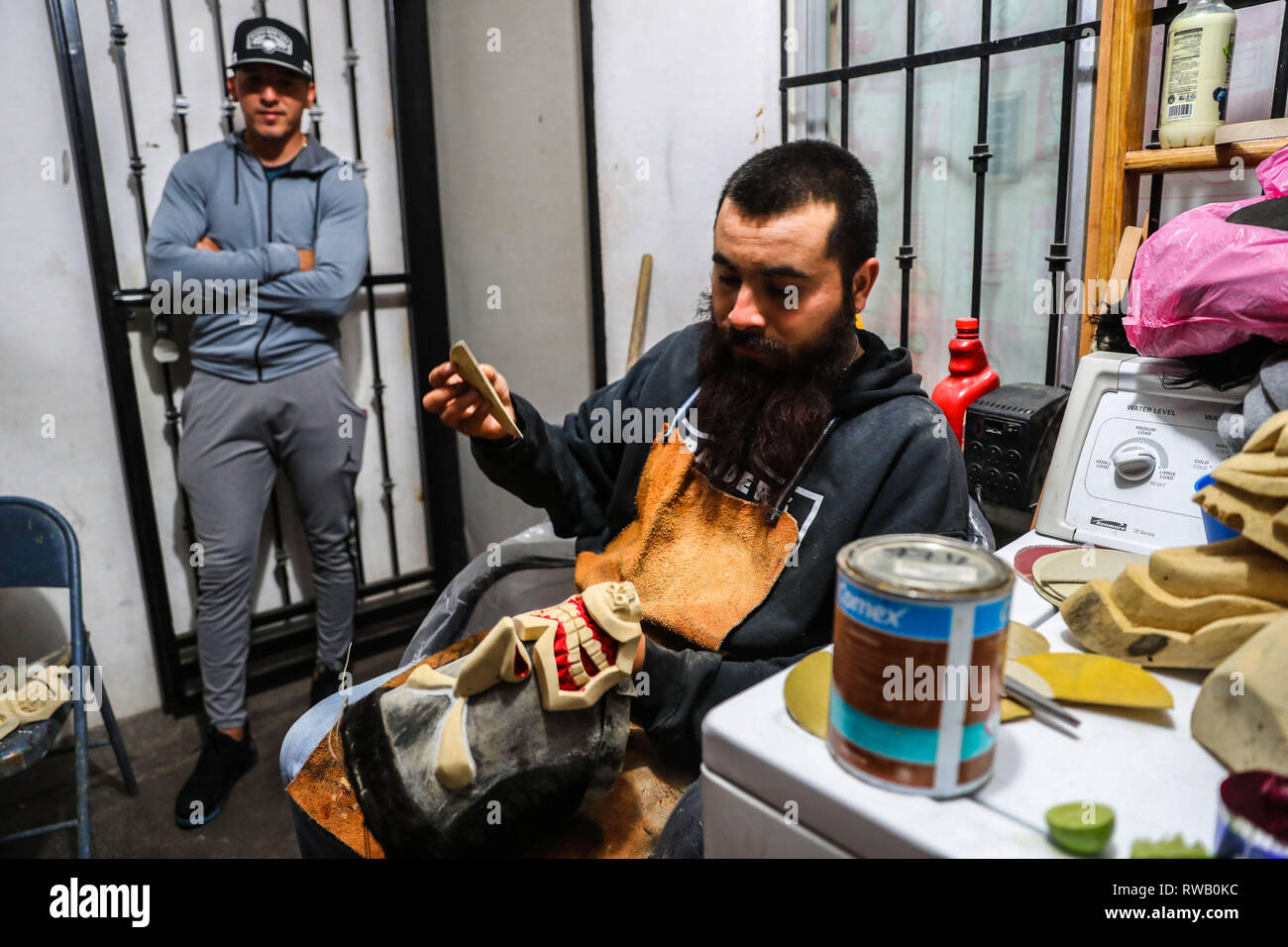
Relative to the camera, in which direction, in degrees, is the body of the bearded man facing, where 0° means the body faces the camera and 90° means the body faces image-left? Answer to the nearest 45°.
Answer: approximately 45°

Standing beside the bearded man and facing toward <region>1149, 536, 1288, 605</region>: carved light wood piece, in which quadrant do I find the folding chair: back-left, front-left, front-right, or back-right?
back-left

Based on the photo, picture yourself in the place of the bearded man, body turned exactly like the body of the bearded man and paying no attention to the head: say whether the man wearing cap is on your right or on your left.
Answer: on your right

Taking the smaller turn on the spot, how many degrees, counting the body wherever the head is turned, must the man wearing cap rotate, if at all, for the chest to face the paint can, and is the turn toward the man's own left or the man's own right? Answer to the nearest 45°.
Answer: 0° — they already face it

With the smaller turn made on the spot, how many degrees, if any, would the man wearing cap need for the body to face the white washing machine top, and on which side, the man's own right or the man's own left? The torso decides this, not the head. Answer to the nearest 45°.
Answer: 0° — they already face it

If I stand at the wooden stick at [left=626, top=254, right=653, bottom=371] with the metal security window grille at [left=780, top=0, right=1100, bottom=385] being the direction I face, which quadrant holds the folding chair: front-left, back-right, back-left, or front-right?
back-right

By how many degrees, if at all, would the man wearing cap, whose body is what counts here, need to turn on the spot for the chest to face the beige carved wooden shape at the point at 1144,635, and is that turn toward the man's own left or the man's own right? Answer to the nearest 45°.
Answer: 0° — they already face it

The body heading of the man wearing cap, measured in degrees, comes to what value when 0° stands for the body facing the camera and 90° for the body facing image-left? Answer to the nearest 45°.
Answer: approximately 0°
